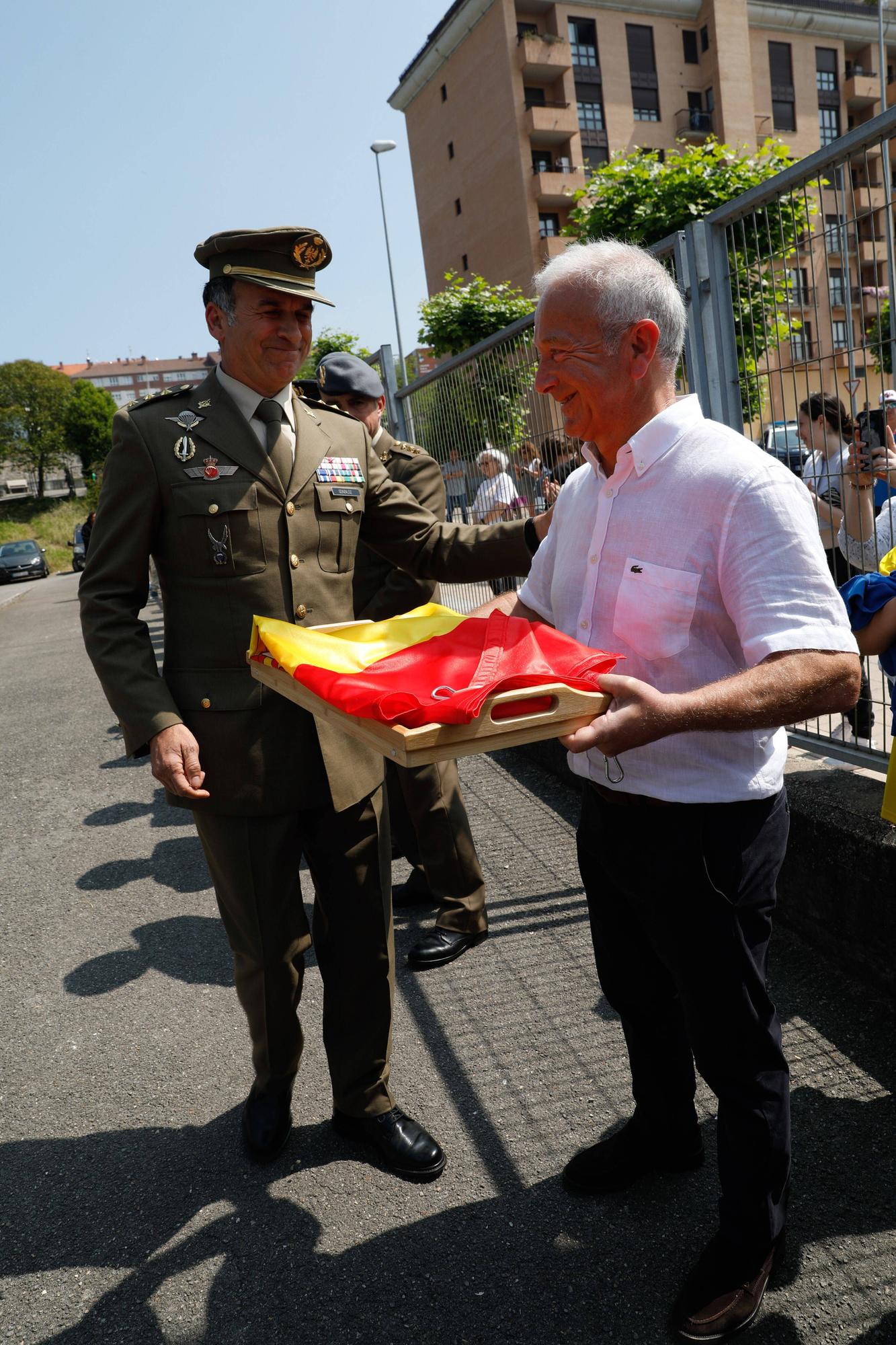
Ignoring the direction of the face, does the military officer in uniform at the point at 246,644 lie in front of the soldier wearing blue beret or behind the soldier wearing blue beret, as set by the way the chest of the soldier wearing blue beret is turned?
in front

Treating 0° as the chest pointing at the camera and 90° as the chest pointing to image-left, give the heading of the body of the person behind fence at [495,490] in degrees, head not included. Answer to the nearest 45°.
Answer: approximately 45°

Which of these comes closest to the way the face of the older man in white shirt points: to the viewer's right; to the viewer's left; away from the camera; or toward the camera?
to the viewer's left

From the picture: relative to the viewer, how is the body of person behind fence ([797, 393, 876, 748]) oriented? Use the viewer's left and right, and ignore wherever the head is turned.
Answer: facing to the left of the viewer

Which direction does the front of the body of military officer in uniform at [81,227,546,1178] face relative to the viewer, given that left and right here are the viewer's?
facing the viewer and to the right of the viewer

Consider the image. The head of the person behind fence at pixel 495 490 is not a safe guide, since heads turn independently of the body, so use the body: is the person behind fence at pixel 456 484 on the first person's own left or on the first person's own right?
on the first person's own right

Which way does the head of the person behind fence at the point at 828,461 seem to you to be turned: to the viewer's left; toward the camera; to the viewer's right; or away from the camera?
to the viewer's left

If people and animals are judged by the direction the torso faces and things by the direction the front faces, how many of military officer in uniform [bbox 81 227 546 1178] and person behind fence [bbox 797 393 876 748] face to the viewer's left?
1

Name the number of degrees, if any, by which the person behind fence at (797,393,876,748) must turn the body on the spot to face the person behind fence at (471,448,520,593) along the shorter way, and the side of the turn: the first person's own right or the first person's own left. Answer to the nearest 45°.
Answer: approximately 45° to the first person's own right

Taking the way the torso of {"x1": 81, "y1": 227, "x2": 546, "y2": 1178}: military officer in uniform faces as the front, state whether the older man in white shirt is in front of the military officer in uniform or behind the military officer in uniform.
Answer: in front
